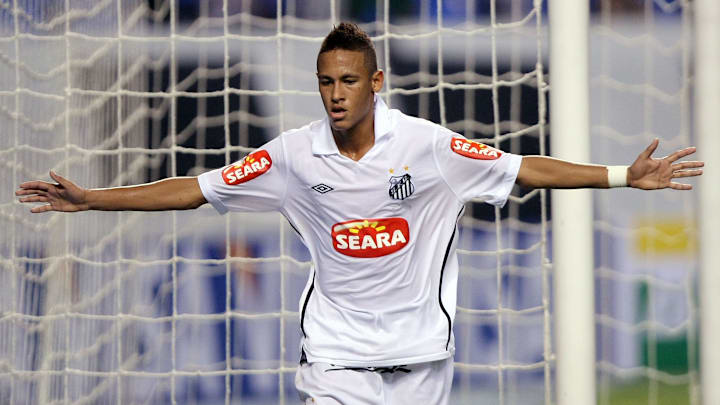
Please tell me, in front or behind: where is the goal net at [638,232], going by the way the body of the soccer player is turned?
behind

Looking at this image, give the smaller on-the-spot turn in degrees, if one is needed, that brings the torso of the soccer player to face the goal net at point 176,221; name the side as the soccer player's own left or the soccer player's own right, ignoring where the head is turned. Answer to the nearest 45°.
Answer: approximately 135° to the soccer player's own right

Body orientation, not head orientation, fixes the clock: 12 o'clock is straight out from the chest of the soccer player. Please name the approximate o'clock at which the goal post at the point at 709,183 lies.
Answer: The goal post is roughly at 8 o'clock from the soccer player.

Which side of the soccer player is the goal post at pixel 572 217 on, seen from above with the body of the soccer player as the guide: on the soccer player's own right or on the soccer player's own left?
on the soccer player's own left

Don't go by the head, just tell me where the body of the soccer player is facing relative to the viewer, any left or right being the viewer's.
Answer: facing the viewer
